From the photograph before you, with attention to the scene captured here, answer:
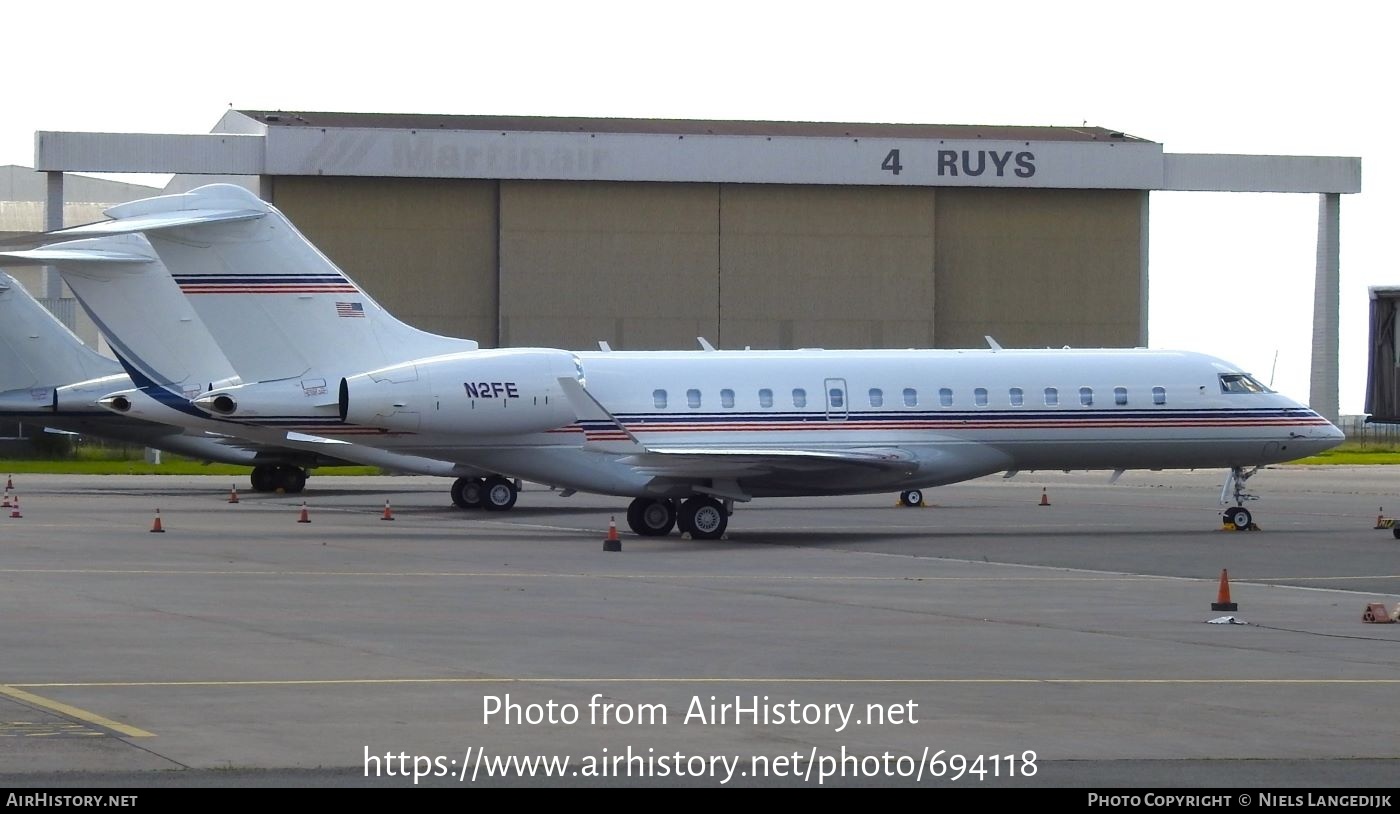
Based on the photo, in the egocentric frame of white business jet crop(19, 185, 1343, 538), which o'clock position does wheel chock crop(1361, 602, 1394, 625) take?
The wheel chock is roughly at 2 o'clock from the white business jet.

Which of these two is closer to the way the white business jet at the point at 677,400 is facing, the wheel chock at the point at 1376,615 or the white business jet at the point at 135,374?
the wheel chock

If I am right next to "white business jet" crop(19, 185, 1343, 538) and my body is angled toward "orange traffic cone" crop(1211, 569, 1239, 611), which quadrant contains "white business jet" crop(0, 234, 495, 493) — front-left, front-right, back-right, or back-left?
back-right

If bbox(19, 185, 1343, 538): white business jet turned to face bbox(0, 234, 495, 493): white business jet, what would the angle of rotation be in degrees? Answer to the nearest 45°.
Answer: approximately 135° to its left

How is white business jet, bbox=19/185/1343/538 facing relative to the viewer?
to the viewer's right

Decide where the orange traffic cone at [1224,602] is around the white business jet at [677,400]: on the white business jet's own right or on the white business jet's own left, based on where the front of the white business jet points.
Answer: on the white business jet's own right

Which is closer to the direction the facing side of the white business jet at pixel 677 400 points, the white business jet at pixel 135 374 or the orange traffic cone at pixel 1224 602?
the orange traffic cone
